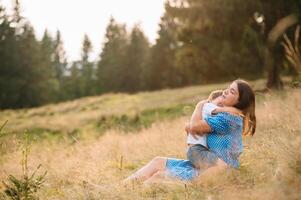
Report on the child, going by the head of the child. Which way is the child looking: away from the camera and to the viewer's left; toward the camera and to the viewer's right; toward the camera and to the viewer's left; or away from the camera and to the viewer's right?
away from the camera and to the viewer's right

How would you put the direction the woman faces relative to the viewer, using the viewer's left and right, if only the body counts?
facing to the left of the viewer

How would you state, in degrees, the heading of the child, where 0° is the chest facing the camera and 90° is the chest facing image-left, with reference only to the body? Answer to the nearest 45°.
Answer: approximately 270°
